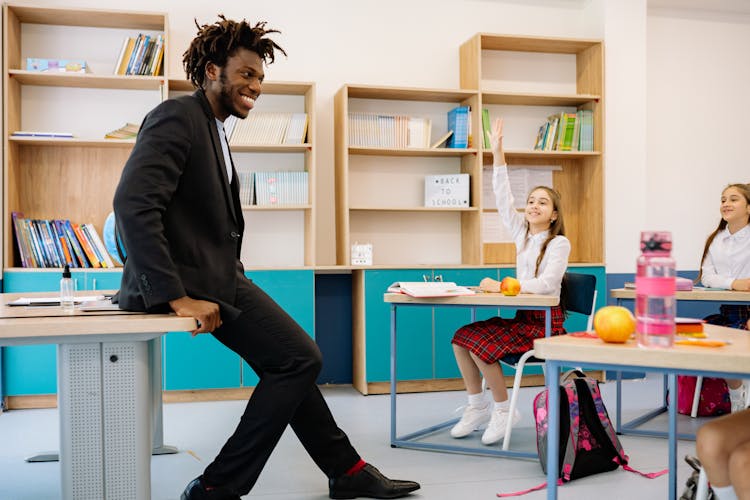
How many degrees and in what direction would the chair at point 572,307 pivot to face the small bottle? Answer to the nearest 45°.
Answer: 0° — it already faces it

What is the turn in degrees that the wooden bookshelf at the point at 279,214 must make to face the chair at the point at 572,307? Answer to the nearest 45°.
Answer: approximately 45° to its left

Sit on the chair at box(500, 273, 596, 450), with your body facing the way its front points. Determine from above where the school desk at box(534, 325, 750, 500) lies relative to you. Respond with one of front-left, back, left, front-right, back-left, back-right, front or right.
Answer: front-left

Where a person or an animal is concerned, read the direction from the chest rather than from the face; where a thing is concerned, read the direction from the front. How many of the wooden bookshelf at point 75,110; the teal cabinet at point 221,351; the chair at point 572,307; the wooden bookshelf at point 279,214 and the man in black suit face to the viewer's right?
1

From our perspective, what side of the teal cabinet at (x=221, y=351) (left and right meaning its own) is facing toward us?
front

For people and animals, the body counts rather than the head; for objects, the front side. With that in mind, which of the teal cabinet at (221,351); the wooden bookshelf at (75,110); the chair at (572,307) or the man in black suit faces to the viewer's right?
the man in black suit

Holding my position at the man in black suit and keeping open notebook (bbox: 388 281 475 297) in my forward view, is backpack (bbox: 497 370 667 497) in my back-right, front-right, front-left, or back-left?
front-right

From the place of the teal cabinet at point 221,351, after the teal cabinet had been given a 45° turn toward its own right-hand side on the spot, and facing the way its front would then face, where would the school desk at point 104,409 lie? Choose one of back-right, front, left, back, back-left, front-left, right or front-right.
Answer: front-left

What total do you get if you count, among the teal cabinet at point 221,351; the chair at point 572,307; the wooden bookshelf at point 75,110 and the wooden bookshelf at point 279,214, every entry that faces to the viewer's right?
0

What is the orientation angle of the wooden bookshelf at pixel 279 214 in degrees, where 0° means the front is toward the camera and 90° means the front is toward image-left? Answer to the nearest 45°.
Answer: approximately 0°

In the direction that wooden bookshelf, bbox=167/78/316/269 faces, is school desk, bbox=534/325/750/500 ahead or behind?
ahead

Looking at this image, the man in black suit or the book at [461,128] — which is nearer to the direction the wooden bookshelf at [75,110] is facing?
the man in black suit

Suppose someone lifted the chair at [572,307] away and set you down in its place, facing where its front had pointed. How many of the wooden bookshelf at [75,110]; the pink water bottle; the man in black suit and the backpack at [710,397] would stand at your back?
1

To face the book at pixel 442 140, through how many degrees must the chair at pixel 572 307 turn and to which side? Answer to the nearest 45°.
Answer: approximately 90° to its right

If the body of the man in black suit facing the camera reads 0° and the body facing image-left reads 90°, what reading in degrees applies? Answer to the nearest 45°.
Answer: approximately 270°

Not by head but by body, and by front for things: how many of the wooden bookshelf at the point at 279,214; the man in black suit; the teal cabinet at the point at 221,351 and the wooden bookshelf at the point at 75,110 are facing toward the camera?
3

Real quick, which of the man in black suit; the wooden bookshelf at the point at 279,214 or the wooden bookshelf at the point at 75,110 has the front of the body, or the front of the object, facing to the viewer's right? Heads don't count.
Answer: the man in black suit

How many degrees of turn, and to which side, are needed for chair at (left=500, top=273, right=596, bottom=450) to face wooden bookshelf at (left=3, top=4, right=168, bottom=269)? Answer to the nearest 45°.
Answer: approximately 45° to its right

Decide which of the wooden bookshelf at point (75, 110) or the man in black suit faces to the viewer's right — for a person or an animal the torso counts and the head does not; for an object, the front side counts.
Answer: the man in black suit

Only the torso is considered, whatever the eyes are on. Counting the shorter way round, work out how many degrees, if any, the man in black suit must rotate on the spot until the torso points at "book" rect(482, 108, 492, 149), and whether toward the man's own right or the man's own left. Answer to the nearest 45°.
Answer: approximately 45° to the man's own left

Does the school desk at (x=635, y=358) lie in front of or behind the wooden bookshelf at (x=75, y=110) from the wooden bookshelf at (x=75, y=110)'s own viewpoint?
in front

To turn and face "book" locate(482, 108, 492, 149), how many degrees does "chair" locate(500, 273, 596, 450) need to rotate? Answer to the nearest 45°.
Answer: approximately 135° to its right
